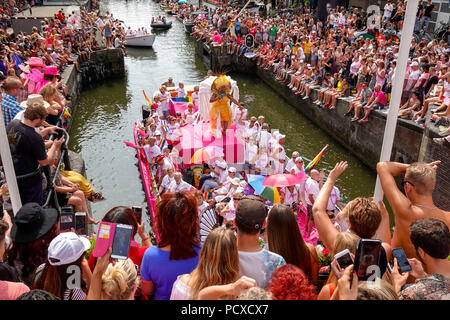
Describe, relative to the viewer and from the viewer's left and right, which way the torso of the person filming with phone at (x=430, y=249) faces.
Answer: facing away from the viewer and to the left of the viewer

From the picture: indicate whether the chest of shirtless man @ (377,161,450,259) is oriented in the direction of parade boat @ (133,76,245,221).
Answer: yes

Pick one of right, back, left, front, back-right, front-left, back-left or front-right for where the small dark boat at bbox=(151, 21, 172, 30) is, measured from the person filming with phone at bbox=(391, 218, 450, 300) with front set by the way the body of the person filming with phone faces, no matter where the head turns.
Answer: front

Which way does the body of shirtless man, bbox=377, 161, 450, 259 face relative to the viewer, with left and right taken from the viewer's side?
facing away from the viewer and to the left of the viewer

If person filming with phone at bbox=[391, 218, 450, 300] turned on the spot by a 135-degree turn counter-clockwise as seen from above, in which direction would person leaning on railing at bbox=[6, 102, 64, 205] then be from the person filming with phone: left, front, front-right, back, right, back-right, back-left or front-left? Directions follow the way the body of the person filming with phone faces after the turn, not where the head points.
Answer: right

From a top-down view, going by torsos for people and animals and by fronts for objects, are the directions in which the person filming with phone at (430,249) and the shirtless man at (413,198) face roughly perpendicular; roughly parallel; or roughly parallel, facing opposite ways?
roughly parallel

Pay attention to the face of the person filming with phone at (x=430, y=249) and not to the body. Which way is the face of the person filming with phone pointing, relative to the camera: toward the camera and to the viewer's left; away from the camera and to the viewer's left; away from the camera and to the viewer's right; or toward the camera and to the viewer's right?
away from the camera and to the viewer's left

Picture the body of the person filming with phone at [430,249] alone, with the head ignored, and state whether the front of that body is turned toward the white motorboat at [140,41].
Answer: yes

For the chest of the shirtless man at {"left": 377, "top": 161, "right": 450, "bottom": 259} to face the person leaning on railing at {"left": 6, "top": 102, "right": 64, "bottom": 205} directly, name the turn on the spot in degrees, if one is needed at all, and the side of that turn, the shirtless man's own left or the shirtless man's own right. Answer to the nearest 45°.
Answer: approximately 45° to the shirtless man's own left

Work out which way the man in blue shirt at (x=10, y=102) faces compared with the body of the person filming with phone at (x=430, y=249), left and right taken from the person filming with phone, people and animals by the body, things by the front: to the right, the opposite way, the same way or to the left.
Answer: to the right

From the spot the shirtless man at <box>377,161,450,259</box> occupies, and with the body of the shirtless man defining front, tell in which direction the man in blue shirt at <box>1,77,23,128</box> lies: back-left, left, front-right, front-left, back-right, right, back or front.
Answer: front-left

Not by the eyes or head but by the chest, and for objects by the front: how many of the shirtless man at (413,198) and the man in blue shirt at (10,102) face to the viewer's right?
1

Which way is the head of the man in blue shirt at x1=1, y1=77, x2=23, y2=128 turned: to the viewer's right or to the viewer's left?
to the viewer's right

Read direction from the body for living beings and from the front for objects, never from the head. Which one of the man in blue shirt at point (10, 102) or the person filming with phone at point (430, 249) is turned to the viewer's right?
the man in blue shirt

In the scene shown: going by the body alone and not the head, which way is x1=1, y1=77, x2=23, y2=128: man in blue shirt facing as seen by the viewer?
to the viewer's right

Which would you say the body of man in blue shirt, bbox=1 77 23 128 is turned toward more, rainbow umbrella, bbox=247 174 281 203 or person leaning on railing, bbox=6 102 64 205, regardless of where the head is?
the rainbow umbrella

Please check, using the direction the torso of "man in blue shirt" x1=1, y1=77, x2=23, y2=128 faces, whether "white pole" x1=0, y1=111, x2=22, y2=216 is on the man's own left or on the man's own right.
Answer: on the man's own right

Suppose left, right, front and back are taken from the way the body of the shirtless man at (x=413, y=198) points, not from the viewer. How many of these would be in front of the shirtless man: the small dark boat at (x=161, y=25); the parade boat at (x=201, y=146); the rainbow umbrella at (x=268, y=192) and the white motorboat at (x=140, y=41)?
4
